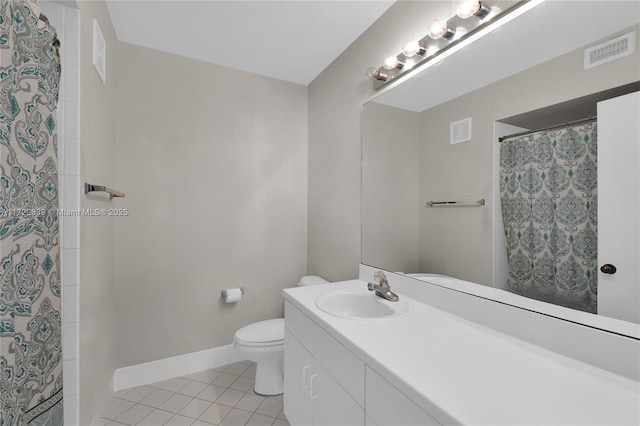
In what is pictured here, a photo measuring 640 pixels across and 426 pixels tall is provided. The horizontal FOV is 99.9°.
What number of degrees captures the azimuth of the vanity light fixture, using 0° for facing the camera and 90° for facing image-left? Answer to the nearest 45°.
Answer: approximately 45°

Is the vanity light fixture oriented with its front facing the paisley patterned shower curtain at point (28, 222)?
yes

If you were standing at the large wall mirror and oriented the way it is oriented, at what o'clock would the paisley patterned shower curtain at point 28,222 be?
The paisley patterned shower curtain is roughly at 12 o'clock from the large wall mirror.
